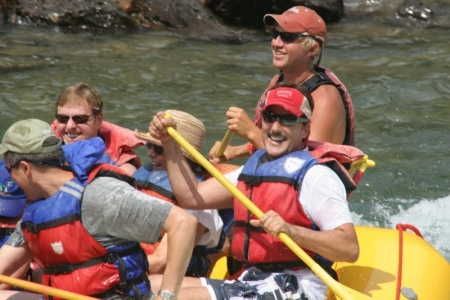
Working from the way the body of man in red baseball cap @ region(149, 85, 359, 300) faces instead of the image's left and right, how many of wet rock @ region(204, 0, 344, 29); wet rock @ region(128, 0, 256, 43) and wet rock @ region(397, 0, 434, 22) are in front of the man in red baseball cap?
0

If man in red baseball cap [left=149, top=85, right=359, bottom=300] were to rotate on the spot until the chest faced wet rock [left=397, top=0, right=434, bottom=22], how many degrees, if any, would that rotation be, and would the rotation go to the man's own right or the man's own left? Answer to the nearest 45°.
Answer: approximately 135° to the man's own right

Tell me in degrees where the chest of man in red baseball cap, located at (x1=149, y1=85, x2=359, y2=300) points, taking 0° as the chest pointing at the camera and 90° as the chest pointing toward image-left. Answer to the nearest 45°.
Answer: approximately 45°

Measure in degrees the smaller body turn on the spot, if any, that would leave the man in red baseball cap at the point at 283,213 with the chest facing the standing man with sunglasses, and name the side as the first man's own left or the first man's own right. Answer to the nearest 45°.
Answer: approximately 135° to the first man's own right

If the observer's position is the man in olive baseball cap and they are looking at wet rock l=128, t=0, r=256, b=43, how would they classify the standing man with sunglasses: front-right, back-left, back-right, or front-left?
front-right

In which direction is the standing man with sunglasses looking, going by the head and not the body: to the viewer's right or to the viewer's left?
to the viewer's left

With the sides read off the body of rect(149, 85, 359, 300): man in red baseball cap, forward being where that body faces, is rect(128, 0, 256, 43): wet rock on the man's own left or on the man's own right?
on the man's own right
